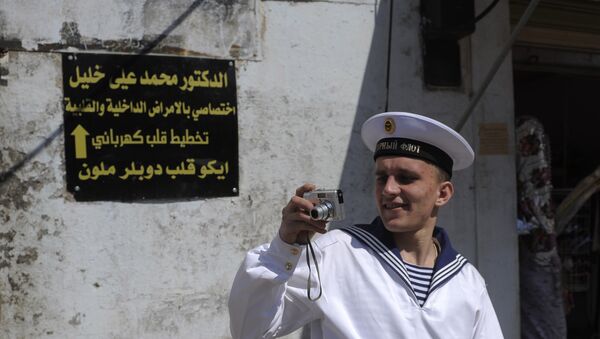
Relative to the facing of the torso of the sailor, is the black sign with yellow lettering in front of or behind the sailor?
behind

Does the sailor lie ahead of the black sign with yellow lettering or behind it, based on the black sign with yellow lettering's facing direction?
ahead

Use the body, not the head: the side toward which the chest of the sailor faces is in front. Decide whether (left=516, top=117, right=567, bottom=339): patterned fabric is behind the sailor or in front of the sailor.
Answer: behind

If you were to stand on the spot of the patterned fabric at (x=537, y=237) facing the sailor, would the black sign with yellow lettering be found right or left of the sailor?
right

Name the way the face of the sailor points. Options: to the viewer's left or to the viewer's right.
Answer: to the viewer's left

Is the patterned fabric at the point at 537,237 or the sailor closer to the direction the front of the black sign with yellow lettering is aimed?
the sailor

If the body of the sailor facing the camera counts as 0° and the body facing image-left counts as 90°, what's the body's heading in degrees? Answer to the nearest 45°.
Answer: approximately 0°

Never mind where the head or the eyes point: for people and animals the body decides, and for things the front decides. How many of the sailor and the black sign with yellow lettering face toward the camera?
2

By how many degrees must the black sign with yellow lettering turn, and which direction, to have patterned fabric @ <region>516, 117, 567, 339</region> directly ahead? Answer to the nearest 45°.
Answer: approximately 90° to its left
